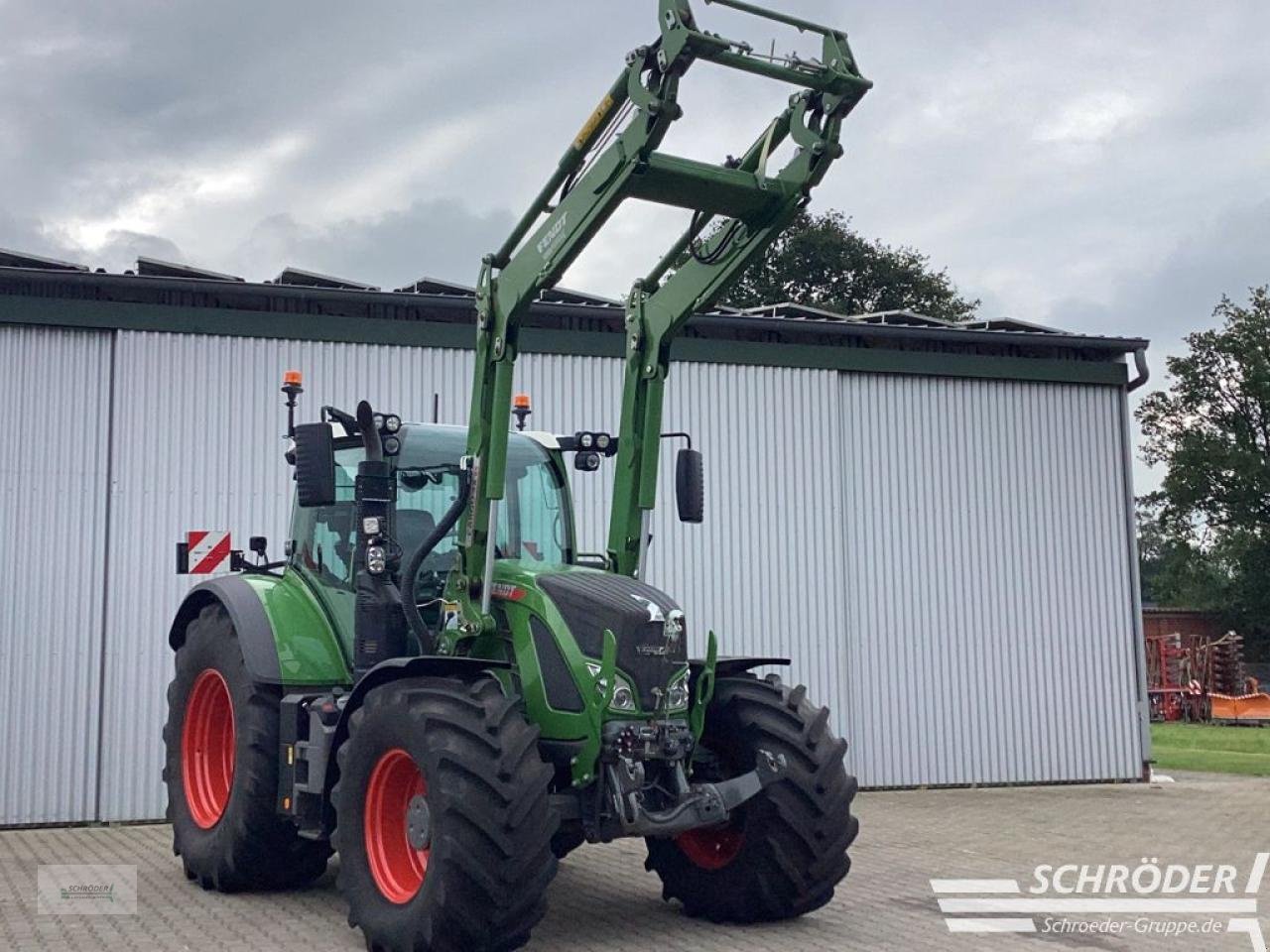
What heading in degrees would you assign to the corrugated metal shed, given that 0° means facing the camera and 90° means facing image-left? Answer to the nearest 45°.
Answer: approximately 0°

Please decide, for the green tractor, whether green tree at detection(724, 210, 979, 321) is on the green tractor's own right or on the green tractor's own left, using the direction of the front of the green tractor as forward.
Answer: on the green tractor's own left

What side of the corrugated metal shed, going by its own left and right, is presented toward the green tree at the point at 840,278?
back

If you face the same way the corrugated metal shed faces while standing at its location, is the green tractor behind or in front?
in front

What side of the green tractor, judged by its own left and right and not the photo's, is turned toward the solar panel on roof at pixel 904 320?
left
